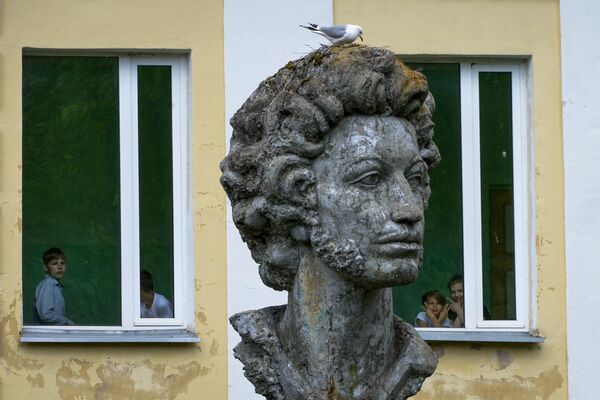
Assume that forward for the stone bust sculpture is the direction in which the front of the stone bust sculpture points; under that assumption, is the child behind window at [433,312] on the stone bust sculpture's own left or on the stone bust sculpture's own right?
on the stone bust sculpture's own left

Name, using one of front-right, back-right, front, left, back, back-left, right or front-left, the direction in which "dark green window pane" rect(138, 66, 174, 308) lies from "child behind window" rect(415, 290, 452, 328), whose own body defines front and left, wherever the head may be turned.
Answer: right

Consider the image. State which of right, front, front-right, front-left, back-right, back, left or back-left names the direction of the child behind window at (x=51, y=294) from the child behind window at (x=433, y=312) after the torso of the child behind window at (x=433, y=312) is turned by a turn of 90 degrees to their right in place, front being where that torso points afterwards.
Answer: front

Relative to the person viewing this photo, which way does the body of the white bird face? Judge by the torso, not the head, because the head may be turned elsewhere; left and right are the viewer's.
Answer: facing to the right of the viewer

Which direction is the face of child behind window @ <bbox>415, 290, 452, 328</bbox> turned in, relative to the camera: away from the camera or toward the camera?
toward the camera

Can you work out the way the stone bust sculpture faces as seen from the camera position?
facing the viewer and to the right of the viewer

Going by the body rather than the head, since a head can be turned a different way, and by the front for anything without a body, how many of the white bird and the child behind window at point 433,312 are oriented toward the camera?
1

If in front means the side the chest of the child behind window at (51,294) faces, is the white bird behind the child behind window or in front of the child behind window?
in front

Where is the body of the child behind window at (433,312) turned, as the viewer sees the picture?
toward the camera

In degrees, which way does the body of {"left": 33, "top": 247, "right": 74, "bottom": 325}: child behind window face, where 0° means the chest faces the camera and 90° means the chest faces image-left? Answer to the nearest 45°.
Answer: approximately 315°

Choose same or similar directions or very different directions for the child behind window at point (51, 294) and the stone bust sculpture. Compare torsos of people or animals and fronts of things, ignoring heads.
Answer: same or similar directions
